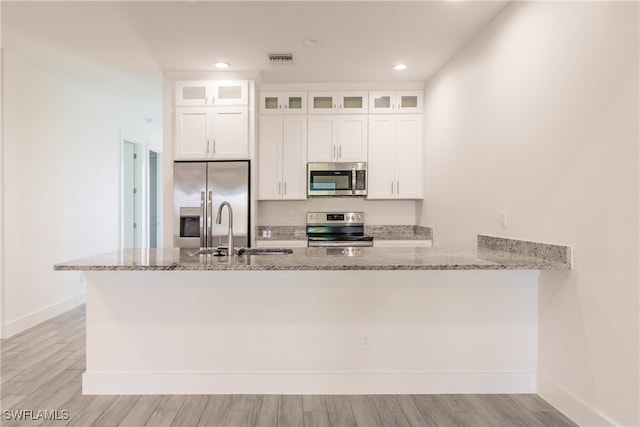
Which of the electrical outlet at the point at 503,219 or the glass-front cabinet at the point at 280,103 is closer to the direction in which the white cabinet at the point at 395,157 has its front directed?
the electrical outlet

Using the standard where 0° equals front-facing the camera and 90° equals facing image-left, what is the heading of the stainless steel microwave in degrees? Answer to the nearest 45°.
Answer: approximately 0°

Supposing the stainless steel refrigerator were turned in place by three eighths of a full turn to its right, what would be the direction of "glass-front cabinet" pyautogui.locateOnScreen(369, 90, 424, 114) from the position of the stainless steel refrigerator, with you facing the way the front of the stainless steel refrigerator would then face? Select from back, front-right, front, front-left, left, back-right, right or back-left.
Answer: back-right

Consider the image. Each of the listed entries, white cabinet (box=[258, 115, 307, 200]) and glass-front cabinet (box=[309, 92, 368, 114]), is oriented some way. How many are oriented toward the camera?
2
